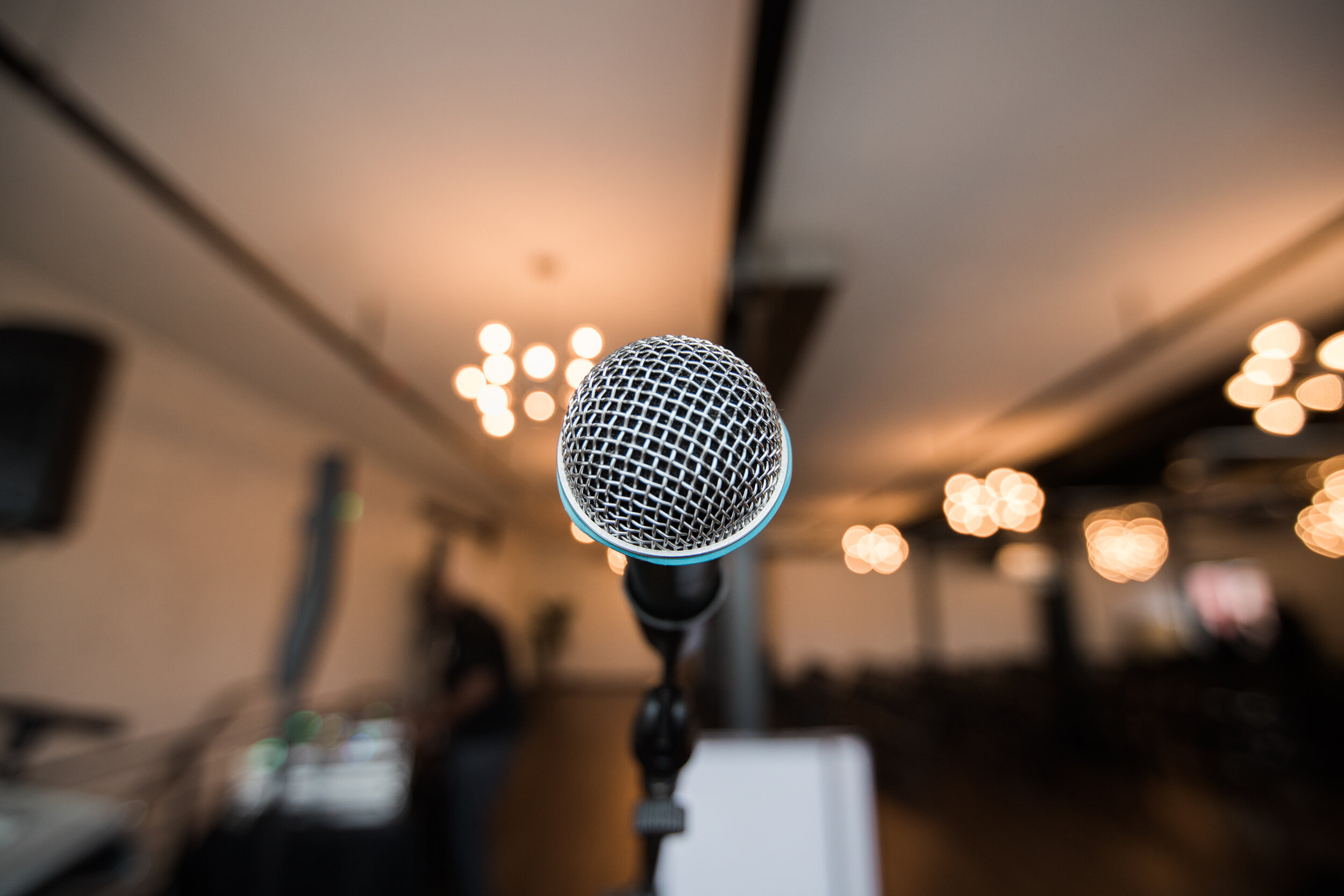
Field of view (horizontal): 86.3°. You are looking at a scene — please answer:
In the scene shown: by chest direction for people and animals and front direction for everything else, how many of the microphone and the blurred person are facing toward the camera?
1

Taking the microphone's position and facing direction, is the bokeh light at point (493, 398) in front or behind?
behind

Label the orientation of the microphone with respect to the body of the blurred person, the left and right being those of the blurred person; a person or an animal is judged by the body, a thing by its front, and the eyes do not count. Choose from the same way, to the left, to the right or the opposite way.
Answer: to the left

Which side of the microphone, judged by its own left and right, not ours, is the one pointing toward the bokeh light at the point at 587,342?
back

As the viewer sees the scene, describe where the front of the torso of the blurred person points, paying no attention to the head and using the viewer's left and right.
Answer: facing to the left of the viewer

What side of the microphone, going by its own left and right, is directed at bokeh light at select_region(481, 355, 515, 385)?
back

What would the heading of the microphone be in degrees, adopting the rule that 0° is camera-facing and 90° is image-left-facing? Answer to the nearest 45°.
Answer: approximately 0°

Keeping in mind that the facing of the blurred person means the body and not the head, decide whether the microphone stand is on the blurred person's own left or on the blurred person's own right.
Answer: on the blurred person's own left
